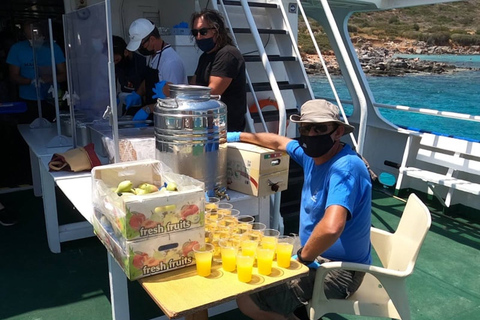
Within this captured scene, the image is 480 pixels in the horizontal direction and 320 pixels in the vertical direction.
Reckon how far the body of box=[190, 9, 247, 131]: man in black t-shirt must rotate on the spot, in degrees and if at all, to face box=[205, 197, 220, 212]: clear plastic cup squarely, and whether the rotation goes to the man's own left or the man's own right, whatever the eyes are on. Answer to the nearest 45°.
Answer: approximately 45° to the man's own left

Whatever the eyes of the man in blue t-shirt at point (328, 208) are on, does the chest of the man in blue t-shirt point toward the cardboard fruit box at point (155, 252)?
yes

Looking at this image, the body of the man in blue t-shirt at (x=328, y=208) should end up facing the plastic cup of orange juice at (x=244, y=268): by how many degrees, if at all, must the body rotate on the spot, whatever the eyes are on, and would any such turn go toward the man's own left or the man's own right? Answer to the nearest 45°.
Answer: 0° — they already face it

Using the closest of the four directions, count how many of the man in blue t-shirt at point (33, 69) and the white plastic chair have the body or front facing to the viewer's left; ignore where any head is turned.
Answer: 1

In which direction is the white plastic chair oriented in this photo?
to the viewer's left

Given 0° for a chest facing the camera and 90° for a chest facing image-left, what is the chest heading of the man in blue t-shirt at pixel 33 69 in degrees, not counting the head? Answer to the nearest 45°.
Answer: approximately 0°

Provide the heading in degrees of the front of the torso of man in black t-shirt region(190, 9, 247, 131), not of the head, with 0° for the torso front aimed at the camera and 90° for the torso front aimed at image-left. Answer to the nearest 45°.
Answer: approximately 45°

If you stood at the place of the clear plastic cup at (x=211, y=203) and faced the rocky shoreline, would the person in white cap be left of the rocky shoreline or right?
left

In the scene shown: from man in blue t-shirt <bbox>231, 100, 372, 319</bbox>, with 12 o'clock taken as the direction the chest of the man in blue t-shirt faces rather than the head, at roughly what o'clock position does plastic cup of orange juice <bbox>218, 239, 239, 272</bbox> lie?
The plastic cup of orange juice is roughly at 12 o'clock from the man in blue t-shirt.
